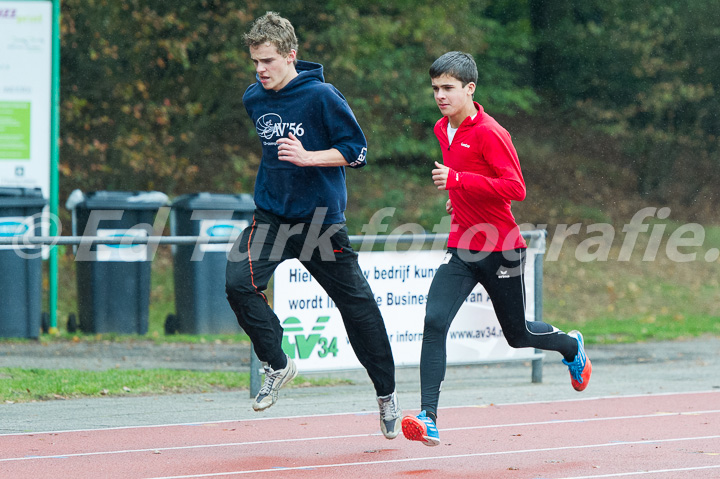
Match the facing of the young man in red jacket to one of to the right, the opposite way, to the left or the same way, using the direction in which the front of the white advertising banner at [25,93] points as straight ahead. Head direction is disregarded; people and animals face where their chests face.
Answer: to the right

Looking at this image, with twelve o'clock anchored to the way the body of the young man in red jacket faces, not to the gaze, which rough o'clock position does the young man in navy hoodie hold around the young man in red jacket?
The young man in navy hoodie is roughly at 1 o'clock from the young man in red jacket.

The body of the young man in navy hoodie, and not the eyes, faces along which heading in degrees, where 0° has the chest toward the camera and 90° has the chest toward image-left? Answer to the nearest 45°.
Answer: approximately 45°

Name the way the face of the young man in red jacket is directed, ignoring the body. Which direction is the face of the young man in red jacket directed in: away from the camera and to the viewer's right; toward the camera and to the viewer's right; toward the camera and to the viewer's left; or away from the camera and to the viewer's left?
toward the camera and to the viewer's left

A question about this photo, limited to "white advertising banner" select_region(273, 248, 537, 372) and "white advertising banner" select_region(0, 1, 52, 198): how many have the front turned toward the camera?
2

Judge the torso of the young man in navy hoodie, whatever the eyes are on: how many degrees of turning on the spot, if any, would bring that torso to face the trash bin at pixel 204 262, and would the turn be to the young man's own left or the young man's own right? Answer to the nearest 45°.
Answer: approximately 135° to the young man's own right

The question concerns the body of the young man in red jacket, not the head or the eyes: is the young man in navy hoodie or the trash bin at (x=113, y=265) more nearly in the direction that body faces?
the young man in navy hoodie

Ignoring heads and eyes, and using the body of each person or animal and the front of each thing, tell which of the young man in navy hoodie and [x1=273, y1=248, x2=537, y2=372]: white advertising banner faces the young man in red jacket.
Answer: the white advertising banner

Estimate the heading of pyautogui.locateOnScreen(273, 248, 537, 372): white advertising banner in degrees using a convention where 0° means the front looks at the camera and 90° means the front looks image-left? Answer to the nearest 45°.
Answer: approximately 0°
